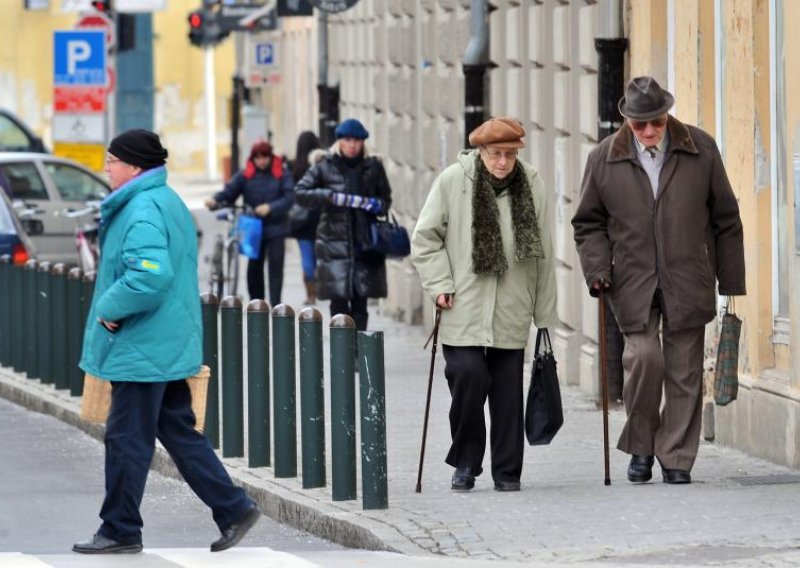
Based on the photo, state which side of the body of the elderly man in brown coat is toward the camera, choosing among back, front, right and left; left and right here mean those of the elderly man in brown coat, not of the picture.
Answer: front

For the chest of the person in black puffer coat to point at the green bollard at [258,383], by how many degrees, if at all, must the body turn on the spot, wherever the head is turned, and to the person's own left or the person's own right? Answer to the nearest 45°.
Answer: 0° — they already face it

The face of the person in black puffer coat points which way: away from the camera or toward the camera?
toward the camera

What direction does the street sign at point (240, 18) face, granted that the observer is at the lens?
facing the viewer

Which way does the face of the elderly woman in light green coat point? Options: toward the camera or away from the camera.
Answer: toward the camera

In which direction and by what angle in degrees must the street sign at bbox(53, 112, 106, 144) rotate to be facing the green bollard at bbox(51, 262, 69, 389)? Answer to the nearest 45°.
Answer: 0° — it already faces it

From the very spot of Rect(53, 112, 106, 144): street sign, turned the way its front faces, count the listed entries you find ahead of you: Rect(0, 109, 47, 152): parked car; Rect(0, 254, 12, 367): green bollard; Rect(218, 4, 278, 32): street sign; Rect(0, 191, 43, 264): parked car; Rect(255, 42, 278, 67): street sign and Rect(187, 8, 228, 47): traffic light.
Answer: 2

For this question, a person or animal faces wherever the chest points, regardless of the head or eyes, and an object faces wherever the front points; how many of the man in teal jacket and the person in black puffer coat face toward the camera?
1

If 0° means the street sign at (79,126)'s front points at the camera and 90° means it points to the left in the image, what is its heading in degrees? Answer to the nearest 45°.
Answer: approximately 0°

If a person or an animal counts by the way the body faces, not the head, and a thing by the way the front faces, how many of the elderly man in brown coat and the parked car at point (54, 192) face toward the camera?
1
